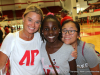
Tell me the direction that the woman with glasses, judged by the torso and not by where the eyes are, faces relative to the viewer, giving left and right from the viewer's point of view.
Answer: facing the viewer and to the left of the viewer

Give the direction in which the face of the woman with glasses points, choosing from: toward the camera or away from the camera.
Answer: toward the camera
